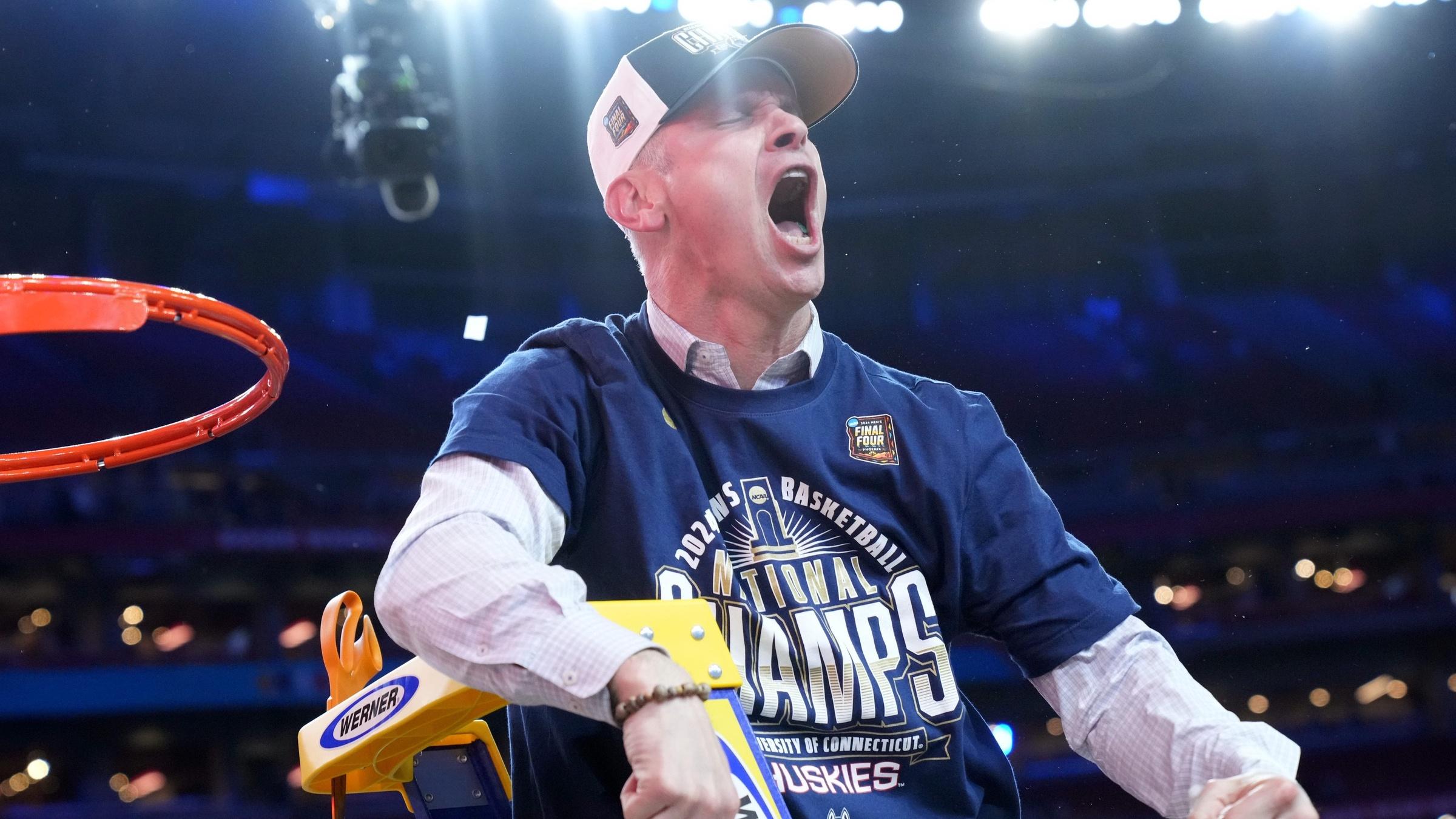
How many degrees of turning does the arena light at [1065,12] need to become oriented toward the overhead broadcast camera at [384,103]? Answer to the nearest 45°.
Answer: approximately 45° to its right

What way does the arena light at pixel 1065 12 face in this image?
toward the camera

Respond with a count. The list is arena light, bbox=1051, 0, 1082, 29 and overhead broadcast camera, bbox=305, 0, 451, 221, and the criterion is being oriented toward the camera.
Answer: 2
